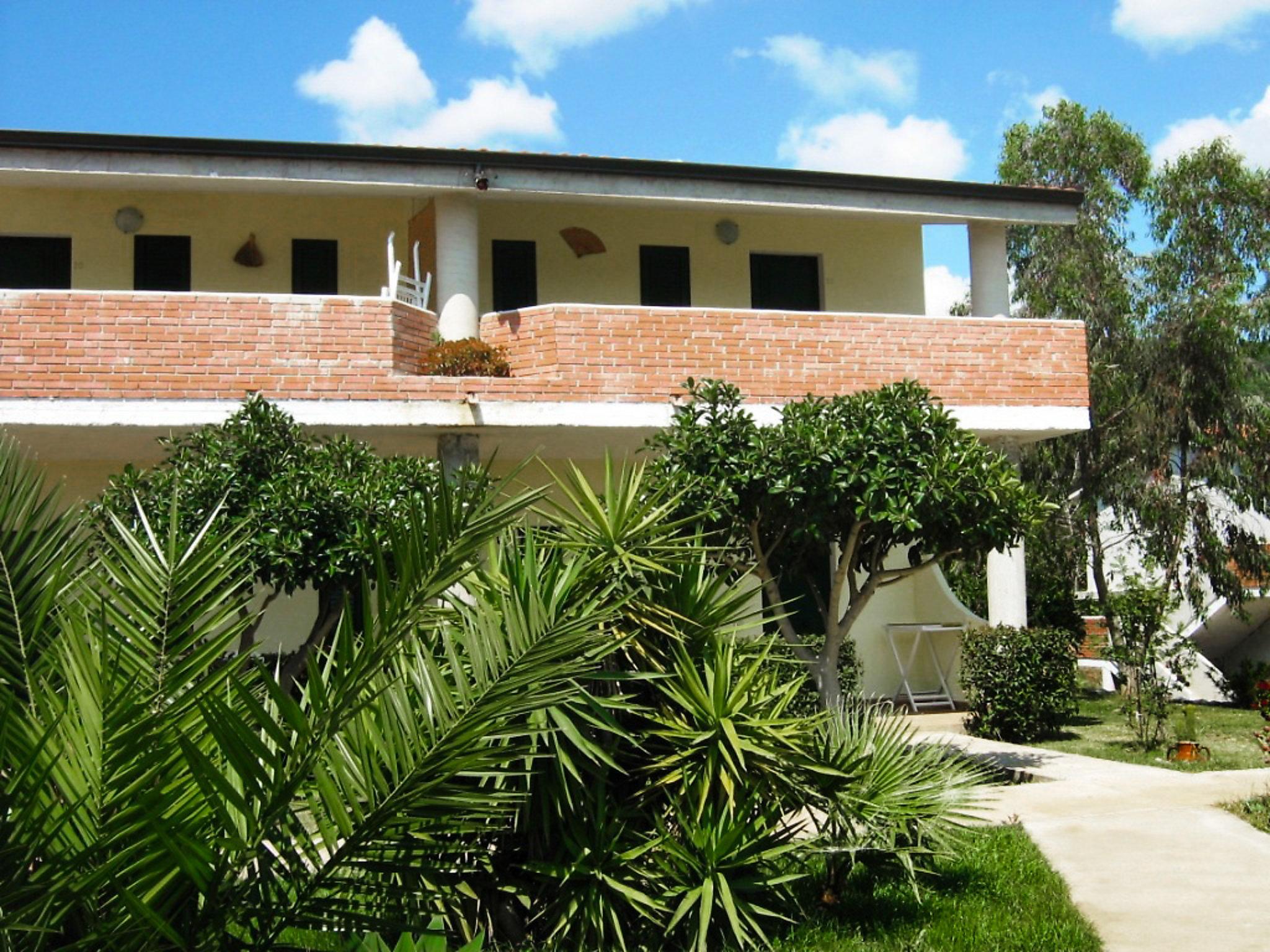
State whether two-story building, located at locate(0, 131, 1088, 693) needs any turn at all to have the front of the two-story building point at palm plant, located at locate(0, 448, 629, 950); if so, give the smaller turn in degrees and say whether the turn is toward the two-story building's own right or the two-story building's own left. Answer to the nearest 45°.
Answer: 0° — it already faces it

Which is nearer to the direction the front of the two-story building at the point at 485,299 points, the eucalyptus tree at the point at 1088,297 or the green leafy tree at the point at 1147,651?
the green leafy tree

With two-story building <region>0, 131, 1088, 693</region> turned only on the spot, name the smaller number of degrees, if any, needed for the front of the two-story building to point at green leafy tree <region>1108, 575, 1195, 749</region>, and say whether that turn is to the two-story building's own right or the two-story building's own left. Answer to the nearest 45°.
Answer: approximately 90° to the two-story building's own left

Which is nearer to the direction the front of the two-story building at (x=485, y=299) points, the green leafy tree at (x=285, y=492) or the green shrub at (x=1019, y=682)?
the green leafy tree

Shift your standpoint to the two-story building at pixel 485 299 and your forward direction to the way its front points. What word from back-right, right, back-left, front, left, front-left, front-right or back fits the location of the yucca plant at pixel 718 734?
front

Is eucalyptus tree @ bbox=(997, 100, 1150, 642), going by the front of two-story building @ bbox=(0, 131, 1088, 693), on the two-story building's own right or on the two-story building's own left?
on the two-story building's own left

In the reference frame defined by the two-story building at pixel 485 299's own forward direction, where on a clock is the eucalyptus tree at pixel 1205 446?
The eucalyptus tree is roughly at 8 o'clock from the two-story building.

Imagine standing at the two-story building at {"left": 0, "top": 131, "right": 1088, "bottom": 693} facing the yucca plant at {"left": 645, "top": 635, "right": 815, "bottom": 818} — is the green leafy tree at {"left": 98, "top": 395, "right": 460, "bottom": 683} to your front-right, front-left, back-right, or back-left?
front-right

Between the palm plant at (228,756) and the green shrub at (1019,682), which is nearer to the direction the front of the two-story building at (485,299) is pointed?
the palm plant

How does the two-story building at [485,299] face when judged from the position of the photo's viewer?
facing the viewer

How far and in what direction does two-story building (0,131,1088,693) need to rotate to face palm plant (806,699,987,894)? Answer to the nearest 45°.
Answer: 0° — it already faces it

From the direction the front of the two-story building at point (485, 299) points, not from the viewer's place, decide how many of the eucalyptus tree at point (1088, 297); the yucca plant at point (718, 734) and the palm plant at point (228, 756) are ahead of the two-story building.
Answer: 2

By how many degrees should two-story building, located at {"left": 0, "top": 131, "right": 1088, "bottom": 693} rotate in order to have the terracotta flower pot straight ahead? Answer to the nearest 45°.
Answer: approximately 90° to its left
